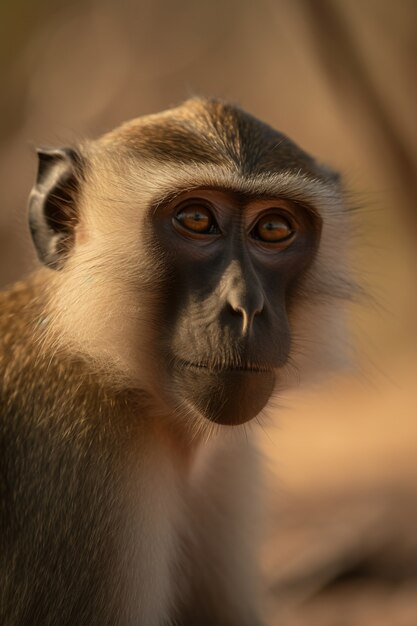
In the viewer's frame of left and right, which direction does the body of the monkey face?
facing the viewer and to the right of the viewer
